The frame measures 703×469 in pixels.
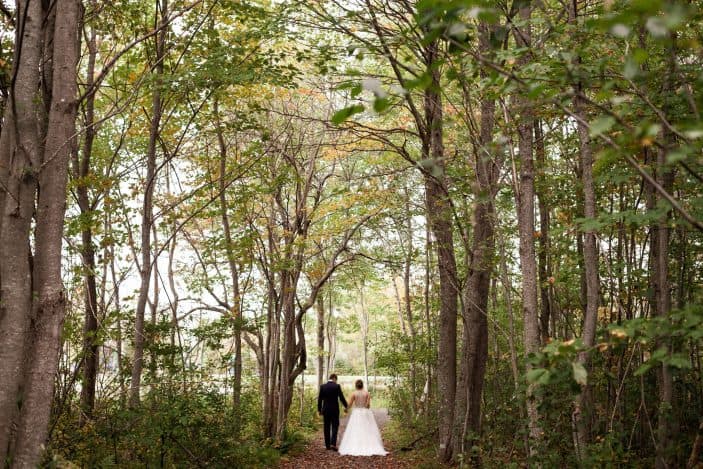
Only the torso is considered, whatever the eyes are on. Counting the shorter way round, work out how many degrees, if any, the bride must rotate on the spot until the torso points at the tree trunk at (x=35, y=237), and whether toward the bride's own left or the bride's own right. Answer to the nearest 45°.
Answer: approximately 180°

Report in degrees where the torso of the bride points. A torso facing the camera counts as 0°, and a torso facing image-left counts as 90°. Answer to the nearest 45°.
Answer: approximately 180°

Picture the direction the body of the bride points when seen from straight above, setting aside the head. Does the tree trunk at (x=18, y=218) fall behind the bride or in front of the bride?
behind
